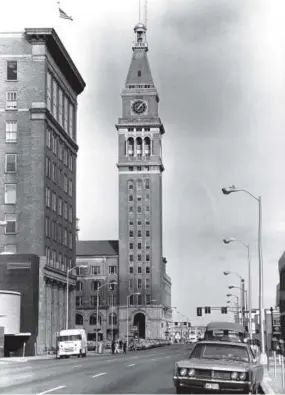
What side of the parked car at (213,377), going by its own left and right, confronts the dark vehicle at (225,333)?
back

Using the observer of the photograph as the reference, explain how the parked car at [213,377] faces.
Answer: facing the viewer
